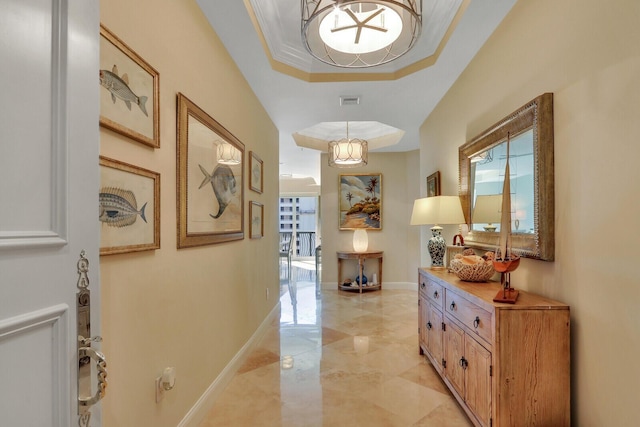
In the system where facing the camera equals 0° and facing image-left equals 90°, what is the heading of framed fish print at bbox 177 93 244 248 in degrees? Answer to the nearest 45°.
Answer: approximately 315°

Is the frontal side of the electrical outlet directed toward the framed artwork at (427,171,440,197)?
no

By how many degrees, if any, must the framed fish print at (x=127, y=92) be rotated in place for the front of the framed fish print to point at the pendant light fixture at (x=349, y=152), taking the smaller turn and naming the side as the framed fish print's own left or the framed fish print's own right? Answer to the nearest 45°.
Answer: approximately 90° to the framed fish print's own left

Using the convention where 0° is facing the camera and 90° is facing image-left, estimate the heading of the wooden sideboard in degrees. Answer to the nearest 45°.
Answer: approximately 45°

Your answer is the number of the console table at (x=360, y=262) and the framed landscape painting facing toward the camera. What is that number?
2

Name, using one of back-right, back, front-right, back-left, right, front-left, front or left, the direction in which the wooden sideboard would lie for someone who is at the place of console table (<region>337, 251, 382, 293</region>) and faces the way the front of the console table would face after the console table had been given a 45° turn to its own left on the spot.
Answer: front-right

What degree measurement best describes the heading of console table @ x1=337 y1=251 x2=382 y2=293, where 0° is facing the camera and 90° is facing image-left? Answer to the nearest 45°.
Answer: approximately 0°

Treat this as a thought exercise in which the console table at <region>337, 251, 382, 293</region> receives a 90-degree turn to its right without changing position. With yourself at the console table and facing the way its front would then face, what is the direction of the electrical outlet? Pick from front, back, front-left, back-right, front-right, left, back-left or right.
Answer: left

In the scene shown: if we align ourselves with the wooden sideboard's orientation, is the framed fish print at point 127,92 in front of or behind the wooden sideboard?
in front

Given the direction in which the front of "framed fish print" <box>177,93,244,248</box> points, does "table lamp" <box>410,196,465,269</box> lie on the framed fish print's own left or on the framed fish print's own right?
on the framed fish print's own left

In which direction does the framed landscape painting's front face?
toward the camera

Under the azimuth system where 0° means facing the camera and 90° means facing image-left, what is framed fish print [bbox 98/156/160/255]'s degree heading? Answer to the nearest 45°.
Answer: approximately 315°

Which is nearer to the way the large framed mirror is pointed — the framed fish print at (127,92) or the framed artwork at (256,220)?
the framed fish print

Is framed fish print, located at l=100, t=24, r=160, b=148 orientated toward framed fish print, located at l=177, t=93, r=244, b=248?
no

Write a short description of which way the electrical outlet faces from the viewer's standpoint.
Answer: facing the viewer and to the right of the viewer

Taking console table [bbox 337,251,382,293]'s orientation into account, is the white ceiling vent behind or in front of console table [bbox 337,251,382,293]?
in front

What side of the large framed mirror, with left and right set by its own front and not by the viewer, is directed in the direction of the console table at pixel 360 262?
right

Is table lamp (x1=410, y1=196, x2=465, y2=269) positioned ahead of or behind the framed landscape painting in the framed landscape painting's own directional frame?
ahead

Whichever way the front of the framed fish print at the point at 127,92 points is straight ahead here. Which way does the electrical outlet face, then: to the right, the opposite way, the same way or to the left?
the same way

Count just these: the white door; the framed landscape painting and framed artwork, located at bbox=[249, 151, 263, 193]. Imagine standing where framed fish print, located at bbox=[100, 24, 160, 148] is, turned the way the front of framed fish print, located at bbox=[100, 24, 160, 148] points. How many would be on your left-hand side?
2

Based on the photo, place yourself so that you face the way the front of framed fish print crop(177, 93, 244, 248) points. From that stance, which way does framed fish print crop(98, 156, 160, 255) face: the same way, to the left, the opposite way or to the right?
the same way
